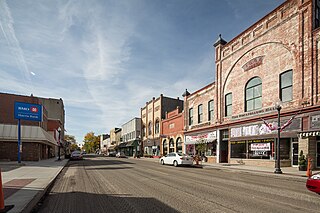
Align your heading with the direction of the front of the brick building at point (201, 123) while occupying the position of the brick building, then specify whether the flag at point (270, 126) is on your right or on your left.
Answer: on your left

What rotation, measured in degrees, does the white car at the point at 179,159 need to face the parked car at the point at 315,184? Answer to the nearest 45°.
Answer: approximately 135° to its left

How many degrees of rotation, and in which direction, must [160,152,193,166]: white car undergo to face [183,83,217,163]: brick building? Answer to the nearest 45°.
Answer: approximately 45° to its right

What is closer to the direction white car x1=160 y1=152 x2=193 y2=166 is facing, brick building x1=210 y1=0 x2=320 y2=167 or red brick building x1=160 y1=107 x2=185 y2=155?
the red brick building

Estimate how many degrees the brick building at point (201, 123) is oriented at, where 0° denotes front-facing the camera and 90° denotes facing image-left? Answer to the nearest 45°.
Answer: approximately 45°

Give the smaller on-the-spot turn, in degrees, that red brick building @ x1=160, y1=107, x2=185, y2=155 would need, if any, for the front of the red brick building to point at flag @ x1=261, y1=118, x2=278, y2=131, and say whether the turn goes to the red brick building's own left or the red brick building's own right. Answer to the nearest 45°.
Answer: approximately 45° to the red brick building's own left

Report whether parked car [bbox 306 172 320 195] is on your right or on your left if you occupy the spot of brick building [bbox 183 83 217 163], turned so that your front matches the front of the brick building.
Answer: on your left

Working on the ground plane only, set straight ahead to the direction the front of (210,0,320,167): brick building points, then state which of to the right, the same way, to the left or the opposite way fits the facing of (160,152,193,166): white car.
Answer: to the right
